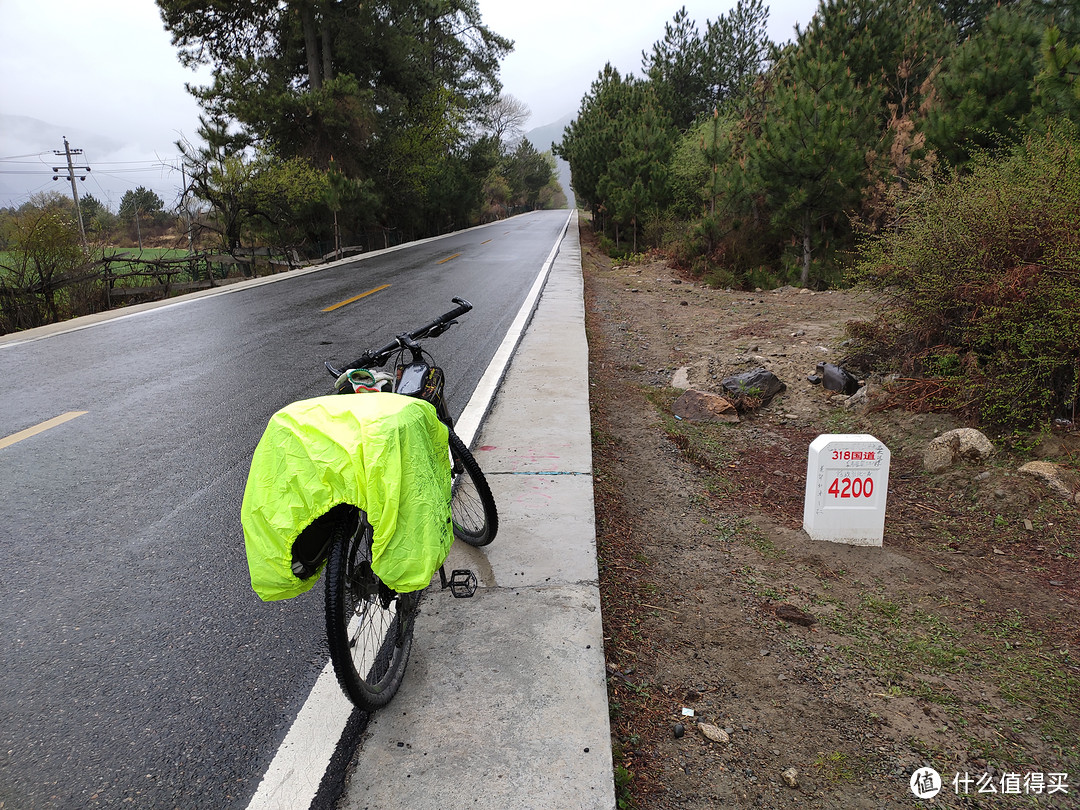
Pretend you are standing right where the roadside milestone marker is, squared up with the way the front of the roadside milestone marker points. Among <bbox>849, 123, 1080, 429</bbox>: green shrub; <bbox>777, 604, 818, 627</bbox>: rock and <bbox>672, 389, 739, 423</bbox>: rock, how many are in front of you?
1

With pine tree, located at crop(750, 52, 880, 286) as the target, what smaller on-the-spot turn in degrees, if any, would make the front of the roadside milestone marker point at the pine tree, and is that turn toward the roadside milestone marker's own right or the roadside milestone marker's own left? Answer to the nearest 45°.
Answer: approximately 180°

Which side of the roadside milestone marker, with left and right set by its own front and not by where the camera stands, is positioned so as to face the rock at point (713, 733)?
front

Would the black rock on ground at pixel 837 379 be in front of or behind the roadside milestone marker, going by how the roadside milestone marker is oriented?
behind

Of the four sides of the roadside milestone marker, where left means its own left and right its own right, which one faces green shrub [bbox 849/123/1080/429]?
back

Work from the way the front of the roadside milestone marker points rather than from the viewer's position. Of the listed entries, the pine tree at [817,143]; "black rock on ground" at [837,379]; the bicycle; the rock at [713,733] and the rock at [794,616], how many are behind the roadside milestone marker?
2

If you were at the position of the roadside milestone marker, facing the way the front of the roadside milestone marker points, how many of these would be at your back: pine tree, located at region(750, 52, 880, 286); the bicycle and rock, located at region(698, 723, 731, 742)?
1

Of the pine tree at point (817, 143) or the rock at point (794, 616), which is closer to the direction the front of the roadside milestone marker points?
the rock

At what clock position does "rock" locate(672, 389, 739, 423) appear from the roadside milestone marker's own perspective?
The rock is roughly at 5 o'clock from the roadside milestone marker.

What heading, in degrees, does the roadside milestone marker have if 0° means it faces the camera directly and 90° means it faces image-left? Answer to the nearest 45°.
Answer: approximately 0°

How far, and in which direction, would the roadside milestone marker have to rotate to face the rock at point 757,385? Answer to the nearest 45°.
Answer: approximately 180°

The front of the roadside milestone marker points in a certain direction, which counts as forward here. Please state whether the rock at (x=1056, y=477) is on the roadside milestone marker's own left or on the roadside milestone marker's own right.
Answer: on the roadside milestone marker's own left

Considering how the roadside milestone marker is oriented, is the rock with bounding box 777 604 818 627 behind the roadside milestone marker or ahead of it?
ahead

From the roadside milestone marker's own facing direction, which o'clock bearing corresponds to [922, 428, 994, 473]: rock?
The rock is roughly at 7 o'clock from the roadside milestone marker.
